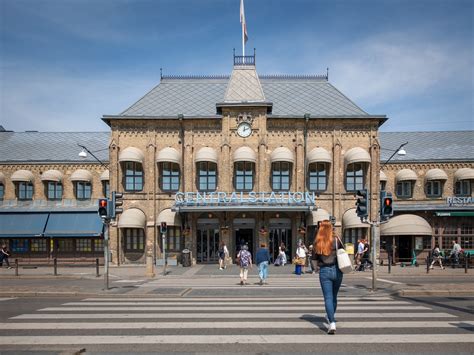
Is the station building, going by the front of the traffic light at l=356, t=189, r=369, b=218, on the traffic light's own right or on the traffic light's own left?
on the traffic light's own right

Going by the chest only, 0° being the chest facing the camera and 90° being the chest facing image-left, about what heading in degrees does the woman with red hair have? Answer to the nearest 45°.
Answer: approximately 180°

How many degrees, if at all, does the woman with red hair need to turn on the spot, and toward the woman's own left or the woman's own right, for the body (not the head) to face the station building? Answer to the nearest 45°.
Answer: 0° — they already face it

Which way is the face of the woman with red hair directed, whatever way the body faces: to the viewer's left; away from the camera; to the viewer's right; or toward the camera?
away from the camera

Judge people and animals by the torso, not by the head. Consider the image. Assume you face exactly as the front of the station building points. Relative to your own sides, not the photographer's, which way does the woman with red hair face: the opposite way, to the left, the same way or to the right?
the opposite way

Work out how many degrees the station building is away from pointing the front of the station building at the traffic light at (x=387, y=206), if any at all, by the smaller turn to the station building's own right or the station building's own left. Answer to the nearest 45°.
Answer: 0° — it already faces it

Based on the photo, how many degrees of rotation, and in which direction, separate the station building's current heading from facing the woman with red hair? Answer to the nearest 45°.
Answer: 0° — it already faces them

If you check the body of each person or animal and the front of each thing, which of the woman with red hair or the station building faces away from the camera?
the woman with red hair

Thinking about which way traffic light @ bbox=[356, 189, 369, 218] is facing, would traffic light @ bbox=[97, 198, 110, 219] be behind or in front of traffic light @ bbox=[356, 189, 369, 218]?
in front

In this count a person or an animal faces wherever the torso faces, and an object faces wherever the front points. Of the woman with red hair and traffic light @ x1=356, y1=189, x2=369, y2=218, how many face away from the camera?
1

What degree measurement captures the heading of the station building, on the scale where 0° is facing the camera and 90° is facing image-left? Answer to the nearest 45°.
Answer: approximately 0°

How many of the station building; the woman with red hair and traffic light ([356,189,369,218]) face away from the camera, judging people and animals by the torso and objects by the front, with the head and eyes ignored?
1
